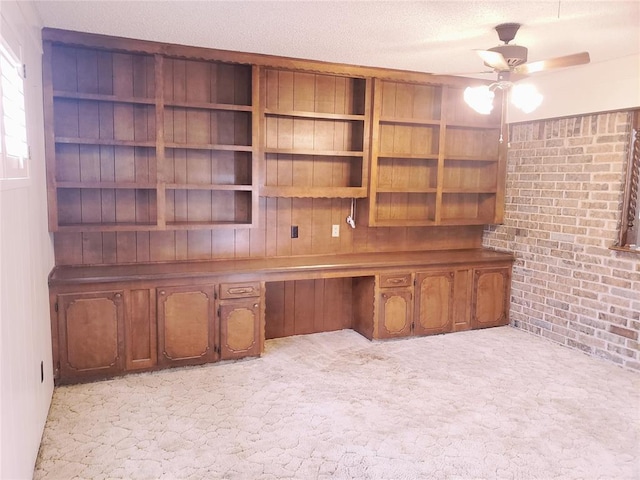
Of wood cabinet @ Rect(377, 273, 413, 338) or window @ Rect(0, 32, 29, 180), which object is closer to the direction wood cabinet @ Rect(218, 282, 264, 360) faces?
the window

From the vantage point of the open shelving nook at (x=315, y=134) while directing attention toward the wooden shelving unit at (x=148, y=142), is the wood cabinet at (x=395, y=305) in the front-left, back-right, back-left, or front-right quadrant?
back-left

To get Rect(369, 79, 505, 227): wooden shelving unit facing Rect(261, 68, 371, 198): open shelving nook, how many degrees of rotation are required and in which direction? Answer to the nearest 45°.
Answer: approximately 90° to its right

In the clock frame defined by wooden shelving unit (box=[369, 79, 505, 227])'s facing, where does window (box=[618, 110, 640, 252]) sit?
The window is roughly at 11 o'clock from the wooden shelving unit.

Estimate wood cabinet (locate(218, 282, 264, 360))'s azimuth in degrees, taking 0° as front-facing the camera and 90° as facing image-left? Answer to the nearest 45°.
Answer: approximately 0°

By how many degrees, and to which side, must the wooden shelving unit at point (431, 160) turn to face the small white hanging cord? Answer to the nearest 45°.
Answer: approximately 90° to its right

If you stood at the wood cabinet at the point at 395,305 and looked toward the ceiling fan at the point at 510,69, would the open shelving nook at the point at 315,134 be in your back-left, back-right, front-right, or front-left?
back-right

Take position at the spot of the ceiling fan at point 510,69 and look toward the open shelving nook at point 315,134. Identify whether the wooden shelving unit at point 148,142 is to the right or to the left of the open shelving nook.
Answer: left

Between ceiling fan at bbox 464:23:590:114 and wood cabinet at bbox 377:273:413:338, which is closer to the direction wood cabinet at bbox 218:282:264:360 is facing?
the ceiling fan

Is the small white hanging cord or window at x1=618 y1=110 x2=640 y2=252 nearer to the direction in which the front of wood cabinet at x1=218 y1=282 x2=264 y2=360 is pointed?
the window
